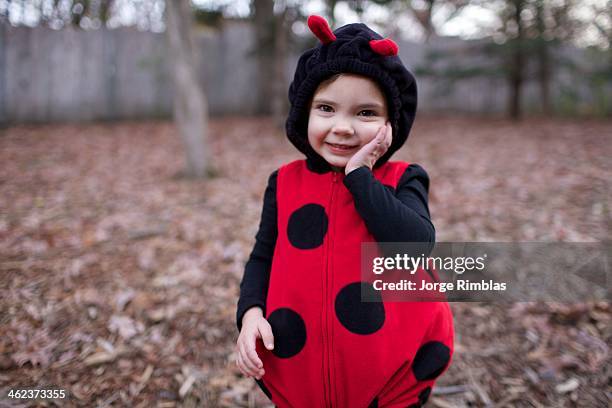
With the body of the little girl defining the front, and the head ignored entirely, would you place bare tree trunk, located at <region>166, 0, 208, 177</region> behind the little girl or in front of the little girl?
behind

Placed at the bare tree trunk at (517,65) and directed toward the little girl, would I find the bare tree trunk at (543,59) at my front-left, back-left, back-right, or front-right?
back-left

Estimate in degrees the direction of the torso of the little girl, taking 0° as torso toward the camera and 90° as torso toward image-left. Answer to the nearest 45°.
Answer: approximately 0°

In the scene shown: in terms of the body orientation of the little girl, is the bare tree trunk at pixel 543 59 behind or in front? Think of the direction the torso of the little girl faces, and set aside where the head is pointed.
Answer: behind

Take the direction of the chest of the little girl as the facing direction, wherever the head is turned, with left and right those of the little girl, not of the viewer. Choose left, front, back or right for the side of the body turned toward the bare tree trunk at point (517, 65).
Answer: back

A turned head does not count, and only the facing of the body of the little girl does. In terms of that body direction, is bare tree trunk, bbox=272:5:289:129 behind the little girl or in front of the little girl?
behind

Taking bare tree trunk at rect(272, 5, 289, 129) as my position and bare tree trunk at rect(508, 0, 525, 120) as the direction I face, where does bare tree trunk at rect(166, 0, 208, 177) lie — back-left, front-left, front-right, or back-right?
back-right
